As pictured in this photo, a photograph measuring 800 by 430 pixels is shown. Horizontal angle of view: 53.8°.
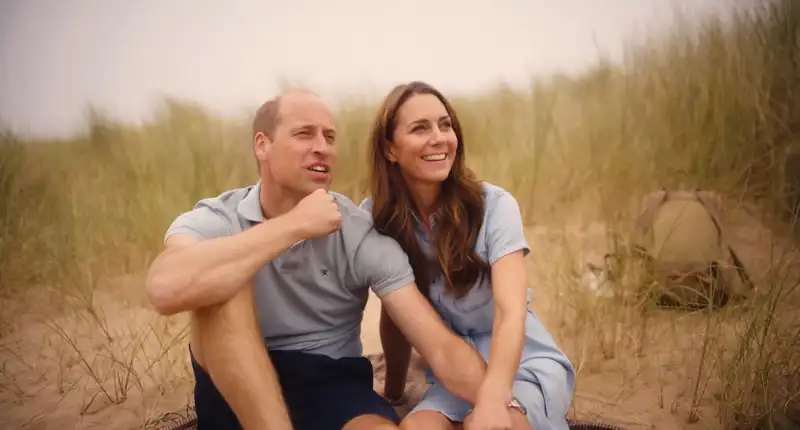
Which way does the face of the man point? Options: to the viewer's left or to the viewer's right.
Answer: to the viewer's right

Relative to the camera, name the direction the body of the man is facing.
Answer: toward the camera

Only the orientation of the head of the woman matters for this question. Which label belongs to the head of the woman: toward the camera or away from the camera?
toward the camera

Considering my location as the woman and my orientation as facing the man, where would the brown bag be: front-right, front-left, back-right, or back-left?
back-right
